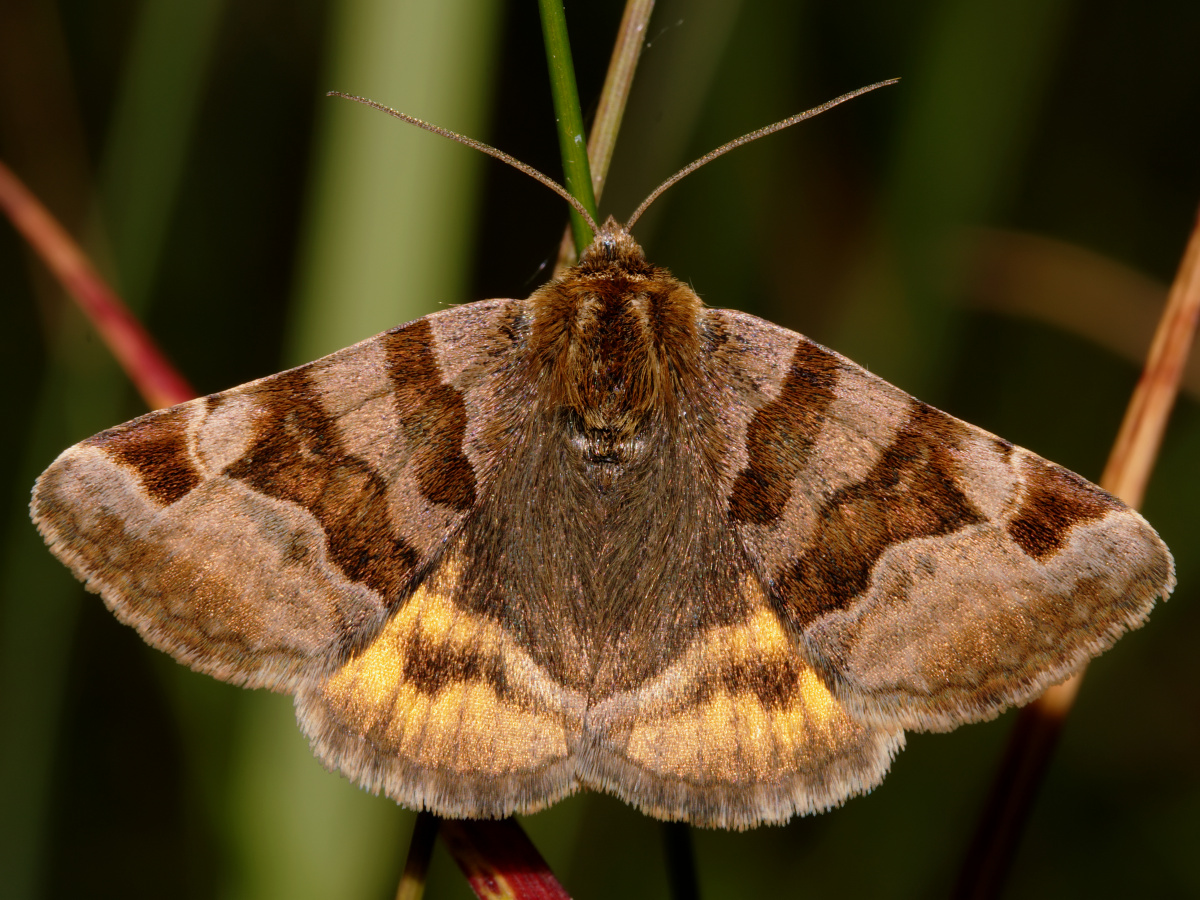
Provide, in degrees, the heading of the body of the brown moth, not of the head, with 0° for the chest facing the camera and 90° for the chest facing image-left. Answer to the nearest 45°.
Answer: approximately 180°
